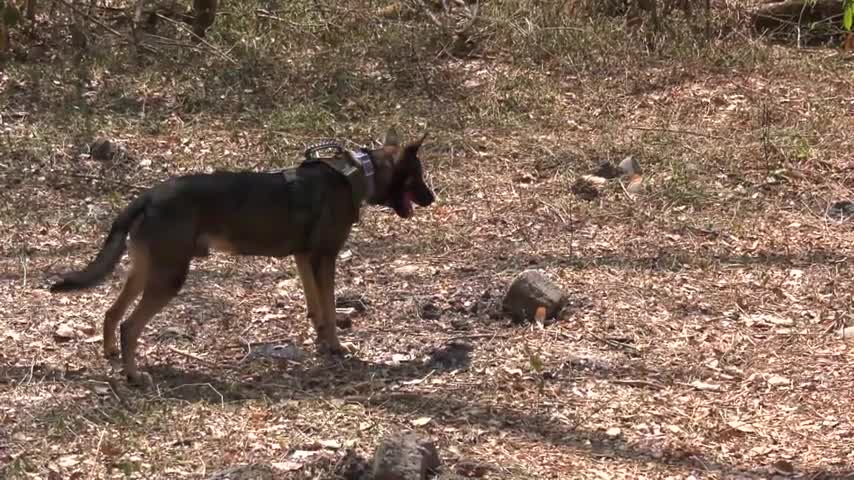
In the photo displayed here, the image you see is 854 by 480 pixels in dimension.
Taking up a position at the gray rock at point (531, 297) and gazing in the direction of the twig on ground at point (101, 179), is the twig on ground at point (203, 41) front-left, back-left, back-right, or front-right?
front-right

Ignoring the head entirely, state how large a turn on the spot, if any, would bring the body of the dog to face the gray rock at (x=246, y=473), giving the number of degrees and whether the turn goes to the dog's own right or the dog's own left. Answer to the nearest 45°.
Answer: approximately 90° to the dog's own right

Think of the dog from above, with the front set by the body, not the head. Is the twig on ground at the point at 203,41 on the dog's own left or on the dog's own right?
on the dog's own left

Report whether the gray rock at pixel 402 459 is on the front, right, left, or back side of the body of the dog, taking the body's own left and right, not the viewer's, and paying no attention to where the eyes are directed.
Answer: right

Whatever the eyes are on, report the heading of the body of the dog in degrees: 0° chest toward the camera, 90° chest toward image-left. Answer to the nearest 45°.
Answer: approximately 270°

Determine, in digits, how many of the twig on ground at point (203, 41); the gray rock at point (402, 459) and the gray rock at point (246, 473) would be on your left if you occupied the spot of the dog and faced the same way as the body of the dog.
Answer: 1

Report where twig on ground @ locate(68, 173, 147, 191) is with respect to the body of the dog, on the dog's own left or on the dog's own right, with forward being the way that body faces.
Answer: on the dog's own left

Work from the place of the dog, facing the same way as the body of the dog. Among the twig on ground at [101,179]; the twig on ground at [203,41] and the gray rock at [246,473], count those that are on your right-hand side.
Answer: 1

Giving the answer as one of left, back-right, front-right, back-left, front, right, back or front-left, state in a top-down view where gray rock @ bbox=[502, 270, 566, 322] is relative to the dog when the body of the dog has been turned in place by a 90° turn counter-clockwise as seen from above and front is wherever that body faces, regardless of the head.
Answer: right
